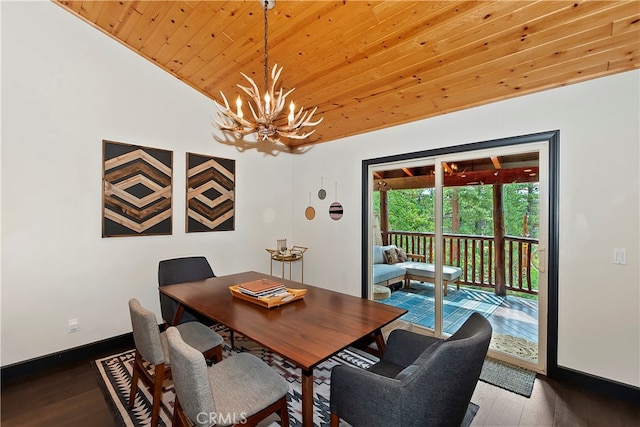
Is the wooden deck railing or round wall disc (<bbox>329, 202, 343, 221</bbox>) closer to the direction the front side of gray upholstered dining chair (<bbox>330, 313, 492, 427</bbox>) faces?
the round wall disc

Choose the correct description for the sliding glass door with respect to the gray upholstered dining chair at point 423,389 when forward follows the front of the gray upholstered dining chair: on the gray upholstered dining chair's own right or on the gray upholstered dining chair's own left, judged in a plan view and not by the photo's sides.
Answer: on the gray upholstered dining chair's own right

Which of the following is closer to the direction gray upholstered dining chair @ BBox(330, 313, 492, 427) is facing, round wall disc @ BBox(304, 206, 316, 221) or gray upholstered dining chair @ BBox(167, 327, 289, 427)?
the round wall disc

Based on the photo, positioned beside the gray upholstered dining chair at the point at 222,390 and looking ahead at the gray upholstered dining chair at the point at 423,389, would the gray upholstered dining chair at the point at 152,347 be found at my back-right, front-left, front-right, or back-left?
back-left

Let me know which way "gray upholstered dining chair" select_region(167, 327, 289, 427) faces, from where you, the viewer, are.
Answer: facing away from the viewer and to the right of the viewer

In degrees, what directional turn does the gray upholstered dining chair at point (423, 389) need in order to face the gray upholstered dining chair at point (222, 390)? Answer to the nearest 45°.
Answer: approximately 45° to its left

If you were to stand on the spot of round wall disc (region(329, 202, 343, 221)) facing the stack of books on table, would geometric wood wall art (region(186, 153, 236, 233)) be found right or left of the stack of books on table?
right

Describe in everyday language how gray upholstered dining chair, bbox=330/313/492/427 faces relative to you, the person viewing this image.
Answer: facing away from the viewer and to the left of the viewer

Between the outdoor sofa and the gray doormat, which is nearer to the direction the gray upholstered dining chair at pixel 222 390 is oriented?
the outdoor sofa

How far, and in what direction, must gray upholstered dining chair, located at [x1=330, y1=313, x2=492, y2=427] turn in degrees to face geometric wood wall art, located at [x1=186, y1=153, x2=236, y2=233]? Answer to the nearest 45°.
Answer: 0° — it already faces it

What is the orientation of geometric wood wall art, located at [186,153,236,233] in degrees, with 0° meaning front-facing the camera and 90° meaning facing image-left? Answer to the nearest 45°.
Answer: approximately 315°

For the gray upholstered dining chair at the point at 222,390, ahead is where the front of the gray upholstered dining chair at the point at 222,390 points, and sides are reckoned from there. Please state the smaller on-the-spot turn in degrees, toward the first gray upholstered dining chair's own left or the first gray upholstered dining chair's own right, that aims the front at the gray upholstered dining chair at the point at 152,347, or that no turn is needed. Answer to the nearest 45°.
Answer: approximately 90° to the first gray upholstered dining chair's own left
